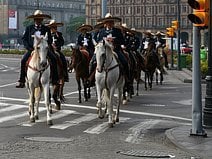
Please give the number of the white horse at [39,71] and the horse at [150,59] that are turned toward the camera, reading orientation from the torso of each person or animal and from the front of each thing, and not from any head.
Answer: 2

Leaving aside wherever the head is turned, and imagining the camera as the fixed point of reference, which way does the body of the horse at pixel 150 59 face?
toward the camera

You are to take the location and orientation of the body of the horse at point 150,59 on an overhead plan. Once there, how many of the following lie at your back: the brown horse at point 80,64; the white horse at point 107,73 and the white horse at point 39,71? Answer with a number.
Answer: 0

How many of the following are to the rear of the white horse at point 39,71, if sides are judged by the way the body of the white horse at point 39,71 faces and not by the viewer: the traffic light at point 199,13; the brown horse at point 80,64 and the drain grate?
1

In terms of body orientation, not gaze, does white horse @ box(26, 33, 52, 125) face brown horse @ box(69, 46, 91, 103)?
no

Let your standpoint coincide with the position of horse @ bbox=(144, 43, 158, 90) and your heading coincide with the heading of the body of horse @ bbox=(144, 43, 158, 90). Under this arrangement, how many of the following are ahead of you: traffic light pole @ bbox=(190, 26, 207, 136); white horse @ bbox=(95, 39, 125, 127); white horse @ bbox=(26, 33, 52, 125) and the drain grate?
4

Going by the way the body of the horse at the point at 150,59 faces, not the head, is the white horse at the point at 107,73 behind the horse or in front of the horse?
in front

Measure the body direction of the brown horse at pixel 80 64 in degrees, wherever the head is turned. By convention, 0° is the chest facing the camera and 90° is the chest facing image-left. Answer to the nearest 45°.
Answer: approximately 45°

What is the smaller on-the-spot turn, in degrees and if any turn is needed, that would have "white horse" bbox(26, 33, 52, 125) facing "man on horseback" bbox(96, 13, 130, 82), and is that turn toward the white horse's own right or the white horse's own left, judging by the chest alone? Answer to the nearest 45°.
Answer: approximately 135° to the white horse's own left

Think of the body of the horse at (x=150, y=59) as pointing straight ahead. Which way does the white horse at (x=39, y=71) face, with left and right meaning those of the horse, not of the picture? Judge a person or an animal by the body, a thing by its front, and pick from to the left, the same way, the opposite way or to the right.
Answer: the same way

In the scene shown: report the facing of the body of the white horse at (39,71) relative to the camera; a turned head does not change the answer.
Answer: toward the camera

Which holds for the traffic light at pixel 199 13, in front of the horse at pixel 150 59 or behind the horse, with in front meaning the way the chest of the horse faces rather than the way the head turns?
in front

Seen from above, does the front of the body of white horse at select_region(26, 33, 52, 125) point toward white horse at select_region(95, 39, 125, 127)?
no

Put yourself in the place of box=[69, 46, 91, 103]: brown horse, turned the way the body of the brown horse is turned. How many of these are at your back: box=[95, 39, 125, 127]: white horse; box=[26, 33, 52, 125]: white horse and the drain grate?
0
